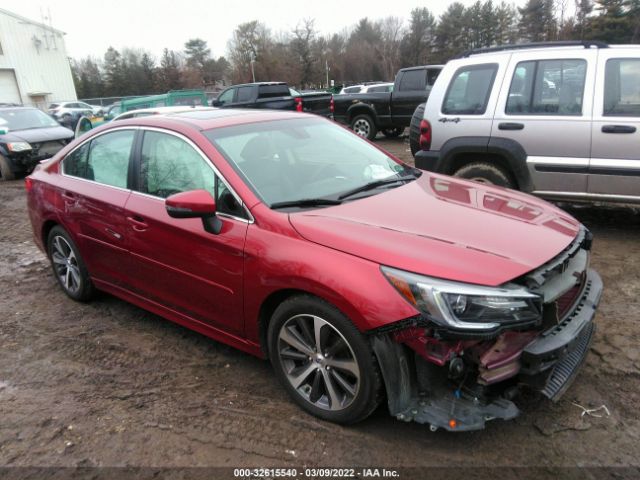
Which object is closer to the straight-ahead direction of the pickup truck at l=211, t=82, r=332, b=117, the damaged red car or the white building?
the white building

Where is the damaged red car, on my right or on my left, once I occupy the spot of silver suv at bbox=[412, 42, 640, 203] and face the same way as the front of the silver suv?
on my right

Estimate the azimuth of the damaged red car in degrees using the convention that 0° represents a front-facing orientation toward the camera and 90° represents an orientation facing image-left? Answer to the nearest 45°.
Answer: approximately 315°

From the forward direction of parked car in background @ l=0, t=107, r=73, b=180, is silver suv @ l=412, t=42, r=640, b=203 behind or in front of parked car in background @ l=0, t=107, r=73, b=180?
in front

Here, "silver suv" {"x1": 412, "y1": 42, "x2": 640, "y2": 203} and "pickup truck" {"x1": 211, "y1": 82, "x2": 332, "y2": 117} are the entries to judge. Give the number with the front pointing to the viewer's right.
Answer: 1

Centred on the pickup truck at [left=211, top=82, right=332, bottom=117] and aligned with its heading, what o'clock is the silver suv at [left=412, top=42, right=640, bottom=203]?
The silver suv is roughly at 7 o'clock from the pickup truck.

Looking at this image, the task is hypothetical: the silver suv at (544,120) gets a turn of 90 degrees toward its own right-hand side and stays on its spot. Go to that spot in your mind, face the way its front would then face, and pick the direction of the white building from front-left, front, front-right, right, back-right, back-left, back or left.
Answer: back-right

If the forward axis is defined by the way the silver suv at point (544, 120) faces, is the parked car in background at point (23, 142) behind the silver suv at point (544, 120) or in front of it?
behind

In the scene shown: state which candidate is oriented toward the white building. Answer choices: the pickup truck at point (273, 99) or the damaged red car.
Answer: the pickup truck

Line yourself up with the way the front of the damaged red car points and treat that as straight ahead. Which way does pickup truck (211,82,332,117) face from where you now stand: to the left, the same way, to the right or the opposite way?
the opposite way

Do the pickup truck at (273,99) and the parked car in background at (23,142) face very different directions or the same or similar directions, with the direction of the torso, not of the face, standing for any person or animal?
very different directions

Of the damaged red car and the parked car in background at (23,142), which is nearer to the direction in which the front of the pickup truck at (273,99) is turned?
the parked car in background

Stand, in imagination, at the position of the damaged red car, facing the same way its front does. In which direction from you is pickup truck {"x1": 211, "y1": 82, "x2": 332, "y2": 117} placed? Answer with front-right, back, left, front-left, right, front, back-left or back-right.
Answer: back-left

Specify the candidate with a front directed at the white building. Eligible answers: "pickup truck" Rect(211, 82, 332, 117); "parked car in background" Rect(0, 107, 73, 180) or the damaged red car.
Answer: the pickup truck

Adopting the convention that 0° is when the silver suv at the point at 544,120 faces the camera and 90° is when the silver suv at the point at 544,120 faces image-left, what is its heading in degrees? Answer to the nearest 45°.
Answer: approximately 270°
